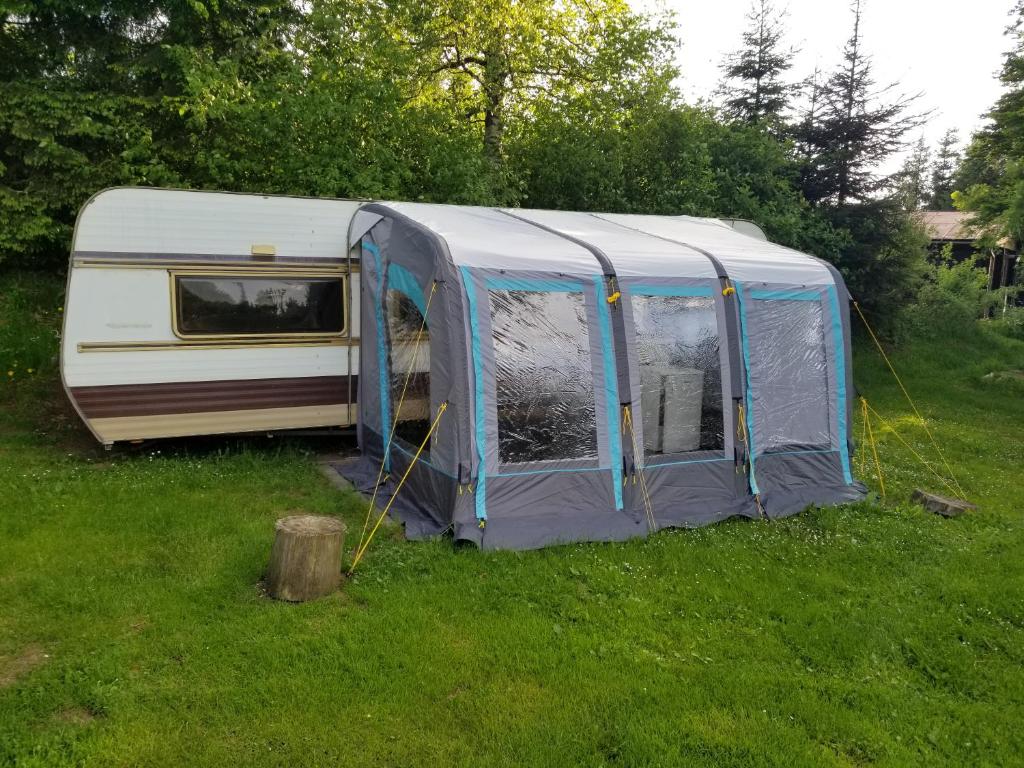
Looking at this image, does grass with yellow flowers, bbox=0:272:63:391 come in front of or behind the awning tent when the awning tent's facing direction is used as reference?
behind

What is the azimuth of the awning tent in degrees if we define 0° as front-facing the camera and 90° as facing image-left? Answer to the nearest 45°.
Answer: approximately 315°

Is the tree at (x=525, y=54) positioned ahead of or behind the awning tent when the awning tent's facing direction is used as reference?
behind

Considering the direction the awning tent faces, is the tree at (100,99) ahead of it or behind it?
behind

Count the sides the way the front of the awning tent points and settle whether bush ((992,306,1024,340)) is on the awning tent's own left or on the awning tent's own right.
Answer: on the awning tent's own left

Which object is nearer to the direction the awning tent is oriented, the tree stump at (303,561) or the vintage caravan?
the tree stump

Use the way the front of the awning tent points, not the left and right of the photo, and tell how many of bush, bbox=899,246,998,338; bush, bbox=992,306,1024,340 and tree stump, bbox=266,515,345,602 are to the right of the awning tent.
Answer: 1

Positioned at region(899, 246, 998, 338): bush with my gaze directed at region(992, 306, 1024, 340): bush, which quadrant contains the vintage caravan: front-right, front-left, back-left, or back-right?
back-right

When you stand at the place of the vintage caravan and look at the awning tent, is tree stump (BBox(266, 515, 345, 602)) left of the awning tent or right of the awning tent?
right
